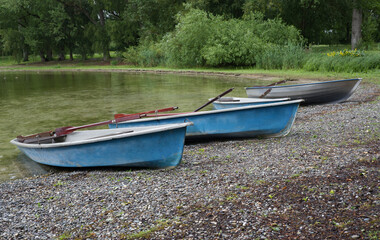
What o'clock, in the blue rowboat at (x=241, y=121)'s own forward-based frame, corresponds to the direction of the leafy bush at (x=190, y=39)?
The leafy bush is roughly at 9 o'clock from the blue rowboat.

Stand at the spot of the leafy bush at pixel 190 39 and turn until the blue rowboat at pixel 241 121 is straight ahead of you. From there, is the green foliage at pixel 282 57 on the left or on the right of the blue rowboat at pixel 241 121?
left

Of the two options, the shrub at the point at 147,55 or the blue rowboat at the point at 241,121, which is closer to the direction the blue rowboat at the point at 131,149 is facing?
the blue rowboat

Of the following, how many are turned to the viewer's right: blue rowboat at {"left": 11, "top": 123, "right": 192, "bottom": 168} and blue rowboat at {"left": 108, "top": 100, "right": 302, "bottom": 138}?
2

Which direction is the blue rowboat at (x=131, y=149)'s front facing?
to the viewer's right

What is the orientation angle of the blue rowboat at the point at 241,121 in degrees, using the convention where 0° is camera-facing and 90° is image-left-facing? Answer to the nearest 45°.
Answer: approximately 270°

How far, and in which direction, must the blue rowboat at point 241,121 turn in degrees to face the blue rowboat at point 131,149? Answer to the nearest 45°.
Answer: approximately 135° to its right

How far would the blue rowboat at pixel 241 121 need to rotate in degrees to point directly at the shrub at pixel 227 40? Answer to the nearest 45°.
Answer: approximately 90° to its left

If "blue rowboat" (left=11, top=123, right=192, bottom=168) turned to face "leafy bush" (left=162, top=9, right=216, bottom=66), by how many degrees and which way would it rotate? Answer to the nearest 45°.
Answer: approximately 90° to its left

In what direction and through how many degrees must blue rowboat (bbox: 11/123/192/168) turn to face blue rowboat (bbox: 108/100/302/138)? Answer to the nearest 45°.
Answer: approximately 45° to its left

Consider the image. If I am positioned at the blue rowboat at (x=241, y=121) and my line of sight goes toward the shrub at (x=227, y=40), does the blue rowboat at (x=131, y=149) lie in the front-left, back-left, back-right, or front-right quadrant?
back-left

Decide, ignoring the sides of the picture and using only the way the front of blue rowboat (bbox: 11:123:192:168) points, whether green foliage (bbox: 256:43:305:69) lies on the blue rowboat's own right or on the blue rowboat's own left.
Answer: on the blue rowboat's own left

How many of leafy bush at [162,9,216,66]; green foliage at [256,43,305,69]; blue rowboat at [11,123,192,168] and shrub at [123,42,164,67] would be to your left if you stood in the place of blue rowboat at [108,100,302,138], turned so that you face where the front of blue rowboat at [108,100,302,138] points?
3
